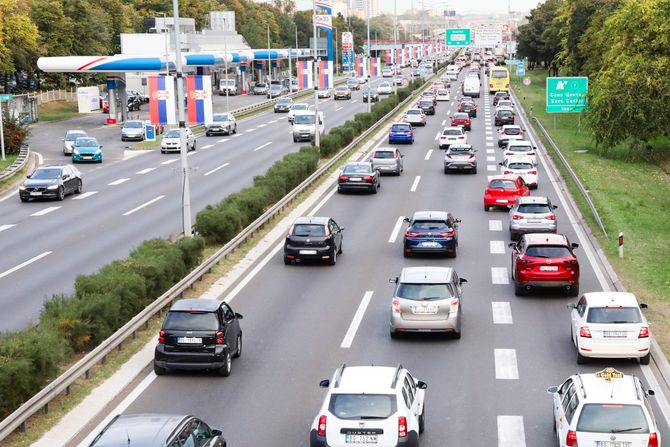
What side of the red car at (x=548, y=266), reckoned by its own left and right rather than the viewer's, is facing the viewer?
back

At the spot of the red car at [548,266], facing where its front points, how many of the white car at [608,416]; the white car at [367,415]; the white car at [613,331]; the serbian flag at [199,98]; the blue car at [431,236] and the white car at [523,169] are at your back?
3

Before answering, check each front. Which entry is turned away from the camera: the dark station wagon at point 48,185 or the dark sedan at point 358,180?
the dark sedan at point 358,180

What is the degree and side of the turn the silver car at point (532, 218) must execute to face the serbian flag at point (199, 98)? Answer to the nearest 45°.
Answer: approximately 90° to its left

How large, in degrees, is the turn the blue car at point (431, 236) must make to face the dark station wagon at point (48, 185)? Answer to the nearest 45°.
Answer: approximately 45° to its left

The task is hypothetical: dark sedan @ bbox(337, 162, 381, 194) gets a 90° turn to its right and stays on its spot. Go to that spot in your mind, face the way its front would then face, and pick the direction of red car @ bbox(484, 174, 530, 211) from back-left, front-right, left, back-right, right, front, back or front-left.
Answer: front-right

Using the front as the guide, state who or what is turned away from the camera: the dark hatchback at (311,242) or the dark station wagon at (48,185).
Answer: the dark hatchback at (311,242)

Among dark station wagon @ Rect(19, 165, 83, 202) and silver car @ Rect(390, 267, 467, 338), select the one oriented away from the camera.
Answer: the silver car

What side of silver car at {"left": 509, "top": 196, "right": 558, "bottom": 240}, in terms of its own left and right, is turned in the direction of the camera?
back

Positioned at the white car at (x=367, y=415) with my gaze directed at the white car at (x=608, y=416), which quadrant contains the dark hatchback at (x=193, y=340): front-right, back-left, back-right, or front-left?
back-left

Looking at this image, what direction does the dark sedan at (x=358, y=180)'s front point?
away from the camera

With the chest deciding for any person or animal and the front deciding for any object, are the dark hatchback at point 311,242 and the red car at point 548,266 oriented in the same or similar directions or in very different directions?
same or similar directions

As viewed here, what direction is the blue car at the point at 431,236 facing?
away from the camera

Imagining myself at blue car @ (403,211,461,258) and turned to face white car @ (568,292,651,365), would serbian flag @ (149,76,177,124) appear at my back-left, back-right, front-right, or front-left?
back-right

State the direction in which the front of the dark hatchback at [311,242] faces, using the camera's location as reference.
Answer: facing away from the viewer

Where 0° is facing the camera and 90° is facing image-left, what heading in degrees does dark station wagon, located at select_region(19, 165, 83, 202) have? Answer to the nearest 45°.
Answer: approximately 45°

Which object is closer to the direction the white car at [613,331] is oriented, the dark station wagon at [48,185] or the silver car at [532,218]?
the silver car

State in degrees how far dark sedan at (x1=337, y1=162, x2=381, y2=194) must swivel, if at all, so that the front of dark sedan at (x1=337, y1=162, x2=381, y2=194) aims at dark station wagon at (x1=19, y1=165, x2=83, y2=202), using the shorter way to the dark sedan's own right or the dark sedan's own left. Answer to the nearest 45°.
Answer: approximately 90° to the dark sedan's own left

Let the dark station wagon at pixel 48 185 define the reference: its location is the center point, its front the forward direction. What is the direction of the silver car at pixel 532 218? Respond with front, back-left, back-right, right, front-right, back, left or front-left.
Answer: left

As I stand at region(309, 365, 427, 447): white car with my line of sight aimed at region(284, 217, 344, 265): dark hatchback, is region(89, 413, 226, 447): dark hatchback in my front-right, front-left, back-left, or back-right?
back-left

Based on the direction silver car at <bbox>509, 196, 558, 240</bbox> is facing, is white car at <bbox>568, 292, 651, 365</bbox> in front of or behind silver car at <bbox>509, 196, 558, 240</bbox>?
behind

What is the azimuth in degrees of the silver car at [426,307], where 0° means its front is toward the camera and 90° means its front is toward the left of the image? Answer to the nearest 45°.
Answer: approximately 180°

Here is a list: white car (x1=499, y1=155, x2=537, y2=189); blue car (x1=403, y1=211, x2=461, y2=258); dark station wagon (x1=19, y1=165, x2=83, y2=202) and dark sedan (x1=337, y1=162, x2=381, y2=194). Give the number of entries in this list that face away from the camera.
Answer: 3
